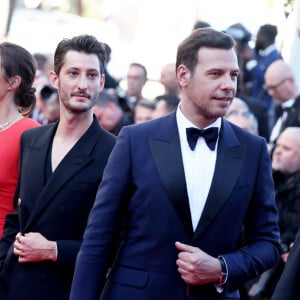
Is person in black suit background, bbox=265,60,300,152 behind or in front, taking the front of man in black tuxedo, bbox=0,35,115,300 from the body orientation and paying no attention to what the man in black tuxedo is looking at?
behind

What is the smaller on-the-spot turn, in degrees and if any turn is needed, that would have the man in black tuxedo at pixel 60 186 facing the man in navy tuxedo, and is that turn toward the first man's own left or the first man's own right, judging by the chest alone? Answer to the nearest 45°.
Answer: approximately 45° to the first man's own left

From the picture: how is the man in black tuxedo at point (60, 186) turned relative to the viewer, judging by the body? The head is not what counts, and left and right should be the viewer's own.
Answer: facing the viewer

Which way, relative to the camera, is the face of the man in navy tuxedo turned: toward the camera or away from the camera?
toward the camera

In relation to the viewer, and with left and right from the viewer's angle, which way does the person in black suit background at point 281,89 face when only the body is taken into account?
facing the viewer and to the left of the viewer

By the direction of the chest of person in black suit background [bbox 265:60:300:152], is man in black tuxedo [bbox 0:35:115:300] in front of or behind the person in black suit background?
in front

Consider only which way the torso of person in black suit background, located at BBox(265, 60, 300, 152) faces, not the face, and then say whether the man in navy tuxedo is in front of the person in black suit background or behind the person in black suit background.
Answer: in front
